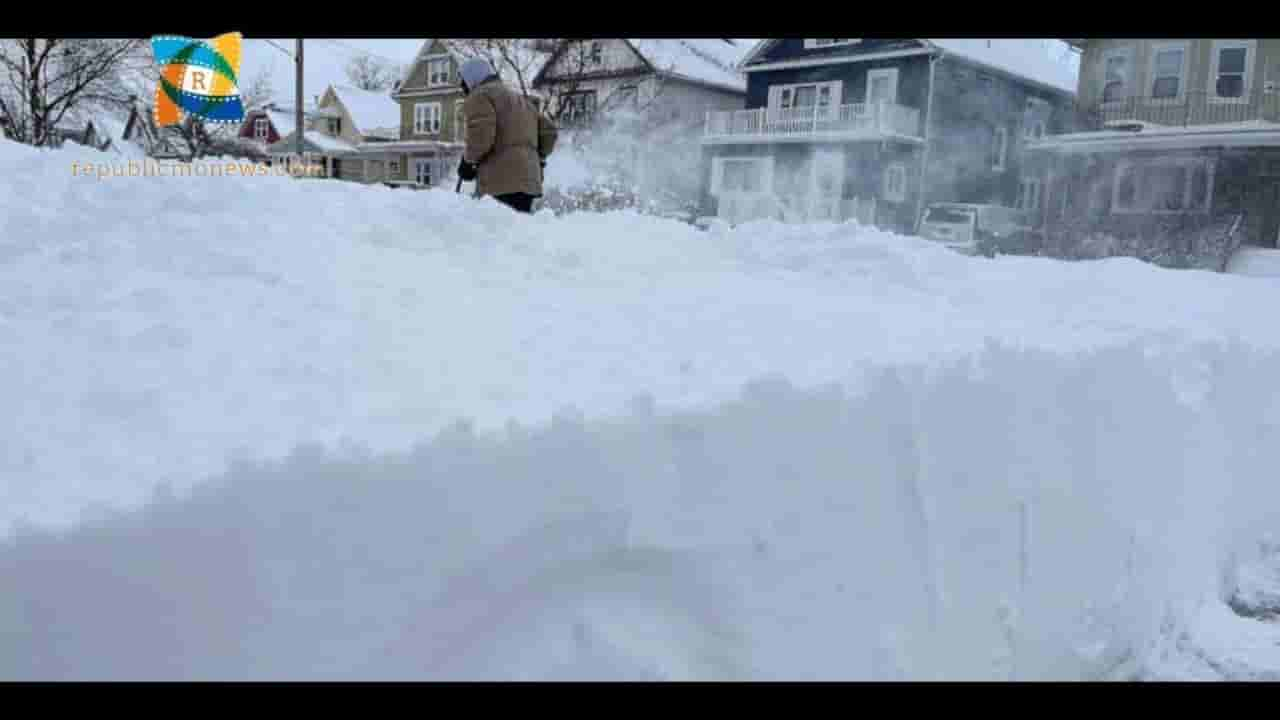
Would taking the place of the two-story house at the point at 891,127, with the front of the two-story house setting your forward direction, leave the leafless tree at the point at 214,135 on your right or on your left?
on your right

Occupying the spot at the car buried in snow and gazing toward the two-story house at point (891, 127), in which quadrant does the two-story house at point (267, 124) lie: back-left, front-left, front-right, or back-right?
front-left

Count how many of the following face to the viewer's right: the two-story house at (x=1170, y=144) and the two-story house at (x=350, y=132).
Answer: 0

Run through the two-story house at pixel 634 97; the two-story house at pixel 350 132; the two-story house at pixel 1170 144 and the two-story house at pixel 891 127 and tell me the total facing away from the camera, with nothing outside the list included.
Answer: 0

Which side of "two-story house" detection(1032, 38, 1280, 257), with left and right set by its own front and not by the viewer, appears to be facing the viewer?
front

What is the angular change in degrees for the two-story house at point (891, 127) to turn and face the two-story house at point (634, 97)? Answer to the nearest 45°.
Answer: approximately 90° to its right

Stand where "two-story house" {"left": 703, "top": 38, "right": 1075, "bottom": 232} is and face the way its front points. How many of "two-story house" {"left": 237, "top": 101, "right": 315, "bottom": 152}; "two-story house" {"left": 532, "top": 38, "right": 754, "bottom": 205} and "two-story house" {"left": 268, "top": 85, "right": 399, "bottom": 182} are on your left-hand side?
0

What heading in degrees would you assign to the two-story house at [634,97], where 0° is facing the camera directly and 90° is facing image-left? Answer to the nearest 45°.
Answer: approximately 45°

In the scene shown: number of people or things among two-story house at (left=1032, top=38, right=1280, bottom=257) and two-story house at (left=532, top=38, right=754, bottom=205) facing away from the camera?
0

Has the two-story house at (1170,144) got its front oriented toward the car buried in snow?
no

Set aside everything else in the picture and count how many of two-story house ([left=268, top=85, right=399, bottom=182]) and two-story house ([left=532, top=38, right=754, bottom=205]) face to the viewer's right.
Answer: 0

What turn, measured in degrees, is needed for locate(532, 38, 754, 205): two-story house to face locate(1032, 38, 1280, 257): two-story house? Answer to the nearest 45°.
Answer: approximately 90° to its left

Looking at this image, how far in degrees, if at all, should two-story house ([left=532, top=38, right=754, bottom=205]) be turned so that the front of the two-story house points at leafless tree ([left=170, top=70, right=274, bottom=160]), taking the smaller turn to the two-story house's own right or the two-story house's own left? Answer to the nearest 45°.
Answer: approximately 90° to the two-story house's own right

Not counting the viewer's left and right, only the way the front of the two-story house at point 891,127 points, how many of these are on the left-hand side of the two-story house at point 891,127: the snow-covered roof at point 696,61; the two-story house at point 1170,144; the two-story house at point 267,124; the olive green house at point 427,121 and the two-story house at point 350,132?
1

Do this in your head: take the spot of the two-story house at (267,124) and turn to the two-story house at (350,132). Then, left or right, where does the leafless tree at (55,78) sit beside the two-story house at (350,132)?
right

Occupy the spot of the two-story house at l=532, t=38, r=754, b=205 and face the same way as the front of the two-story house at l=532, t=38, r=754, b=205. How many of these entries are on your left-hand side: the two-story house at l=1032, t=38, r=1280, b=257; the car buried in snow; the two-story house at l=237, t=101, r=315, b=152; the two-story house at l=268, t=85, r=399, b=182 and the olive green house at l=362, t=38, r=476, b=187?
2

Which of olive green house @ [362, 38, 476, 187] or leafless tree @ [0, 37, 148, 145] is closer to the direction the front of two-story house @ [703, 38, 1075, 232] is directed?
the leafless tree

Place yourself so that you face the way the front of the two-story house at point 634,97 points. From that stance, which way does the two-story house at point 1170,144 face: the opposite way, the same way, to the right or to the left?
the same way

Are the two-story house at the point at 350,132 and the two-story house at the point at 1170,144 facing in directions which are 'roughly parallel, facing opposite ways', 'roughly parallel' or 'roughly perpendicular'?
roughly parallel
